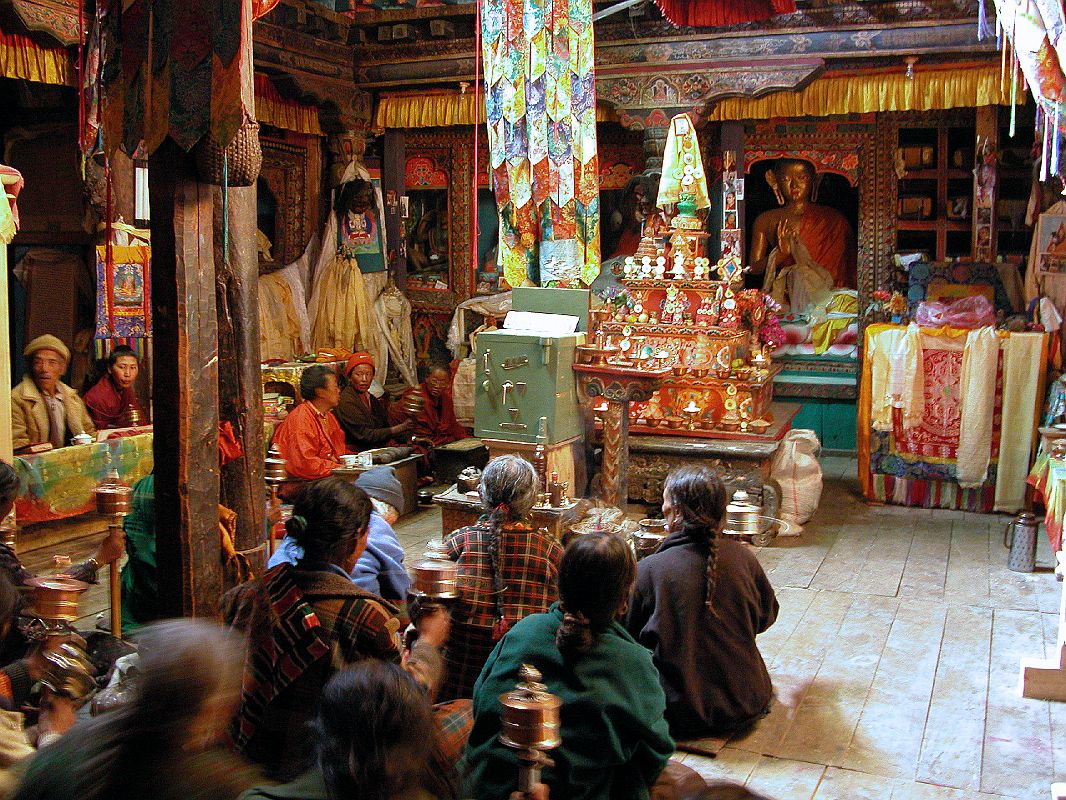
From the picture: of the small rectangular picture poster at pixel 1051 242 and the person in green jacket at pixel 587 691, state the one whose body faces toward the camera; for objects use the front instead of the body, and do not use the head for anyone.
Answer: the small rectangular picture poster

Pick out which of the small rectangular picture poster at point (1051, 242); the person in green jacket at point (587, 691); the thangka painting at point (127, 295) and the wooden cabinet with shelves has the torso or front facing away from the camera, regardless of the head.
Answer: the person in green jacket

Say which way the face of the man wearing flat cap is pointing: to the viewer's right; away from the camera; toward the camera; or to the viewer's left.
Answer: toward the camera

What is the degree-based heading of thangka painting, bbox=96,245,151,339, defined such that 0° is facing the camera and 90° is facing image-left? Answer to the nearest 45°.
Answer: approximately 0°

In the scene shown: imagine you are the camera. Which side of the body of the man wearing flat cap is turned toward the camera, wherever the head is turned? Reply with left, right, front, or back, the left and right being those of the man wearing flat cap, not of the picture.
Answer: front

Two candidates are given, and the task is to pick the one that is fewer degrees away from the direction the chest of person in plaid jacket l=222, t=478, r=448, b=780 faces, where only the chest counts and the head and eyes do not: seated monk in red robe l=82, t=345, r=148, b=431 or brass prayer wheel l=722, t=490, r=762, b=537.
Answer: the brass prayer wheel

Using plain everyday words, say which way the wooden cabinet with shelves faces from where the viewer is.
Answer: facing the viewer

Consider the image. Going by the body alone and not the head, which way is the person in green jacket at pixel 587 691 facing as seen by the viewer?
away from the camera

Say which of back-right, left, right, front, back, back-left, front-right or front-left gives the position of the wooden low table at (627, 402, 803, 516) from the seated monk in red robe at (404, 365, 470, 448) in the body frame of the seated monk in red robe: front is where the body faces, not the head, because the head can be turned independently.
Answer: left

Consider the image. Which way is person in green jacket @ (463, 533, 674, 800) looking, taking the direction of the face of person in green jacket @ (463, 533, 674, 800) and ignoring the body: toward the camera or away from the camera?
away from the camera

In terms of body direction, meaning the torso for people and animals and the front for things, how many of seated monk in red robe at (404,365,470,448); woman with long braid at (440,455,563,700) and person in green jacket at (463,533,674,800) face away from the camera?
2

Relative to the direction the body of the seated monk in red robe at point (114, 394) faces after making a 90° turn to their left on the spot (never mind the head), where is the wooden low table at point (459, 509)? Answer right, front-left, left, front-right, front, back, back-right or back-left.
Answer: right

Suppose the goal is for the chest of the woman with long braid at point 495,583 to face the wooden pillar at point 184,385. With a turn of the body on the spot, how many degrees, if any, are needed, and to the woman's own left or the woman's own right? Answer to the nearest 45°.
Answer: approximately 90° to the woman's own left

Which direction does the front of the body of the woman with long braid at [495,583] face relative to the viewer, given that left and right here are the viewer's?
facing away from the viewer

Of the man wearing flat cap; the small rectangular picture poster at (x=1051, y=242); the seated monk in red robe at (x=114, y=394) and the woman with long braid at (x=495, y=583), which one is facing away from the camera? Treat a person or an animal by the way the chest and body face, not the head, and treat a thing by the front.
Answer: the woman with long braid

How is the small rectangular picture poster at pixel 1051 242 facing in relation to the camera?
toward the camera

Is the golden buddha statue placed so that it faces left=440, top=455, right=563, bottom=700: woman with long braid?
yes

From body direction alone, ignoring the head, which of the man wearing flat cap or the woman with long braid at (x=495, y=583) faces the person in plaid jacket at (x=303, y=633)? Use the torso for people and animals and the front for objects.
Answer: the man wearing flat cap

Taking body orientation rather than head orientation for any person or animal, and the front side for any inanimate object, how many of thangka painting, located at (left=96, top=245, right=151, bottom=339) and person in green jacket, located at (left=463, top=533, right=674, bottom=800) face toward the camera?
1

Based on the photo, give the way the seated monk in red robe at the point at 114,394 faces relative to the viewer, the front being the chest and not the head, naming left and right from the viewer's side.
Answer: facing the viewer and to the right of the viewer

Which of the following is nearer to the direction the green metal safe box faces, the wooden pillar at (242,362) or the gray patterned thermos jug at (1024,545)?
the wooden pillar
